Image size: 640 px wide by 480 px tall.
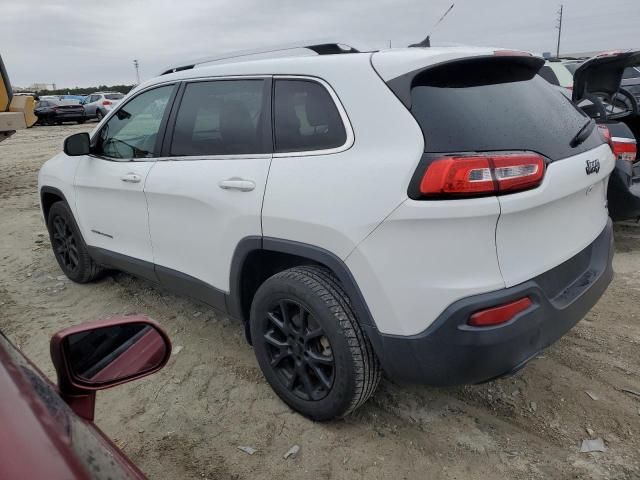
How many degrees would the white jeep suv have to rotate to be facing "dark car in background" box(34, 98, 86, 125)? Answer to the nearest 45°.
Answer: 0° — it already faces it

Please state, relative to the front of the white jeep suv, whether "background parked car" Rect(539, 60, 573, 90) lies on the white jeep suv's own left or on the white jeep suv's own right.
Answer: on the white jeep suv's own right

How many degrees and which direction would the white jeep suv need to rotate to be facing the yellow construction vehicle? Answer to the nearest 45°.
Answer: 0° — it already faces it

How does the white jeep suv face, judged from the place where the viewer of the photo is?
facing away from the viewer and to the left of the viewer

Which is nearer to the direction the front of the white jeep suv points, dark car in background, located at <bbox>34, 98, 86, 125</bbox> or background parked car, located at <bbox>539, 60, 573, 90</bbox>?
the dark car in background

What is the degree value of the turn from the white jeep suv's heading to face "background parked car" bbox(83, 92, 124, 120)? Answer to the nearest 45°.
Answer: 0° — it already faces it

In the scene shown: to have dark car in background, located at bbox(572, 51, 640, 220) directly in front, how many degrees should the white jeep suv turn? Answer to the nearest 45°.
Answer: approximately 90° to its right
